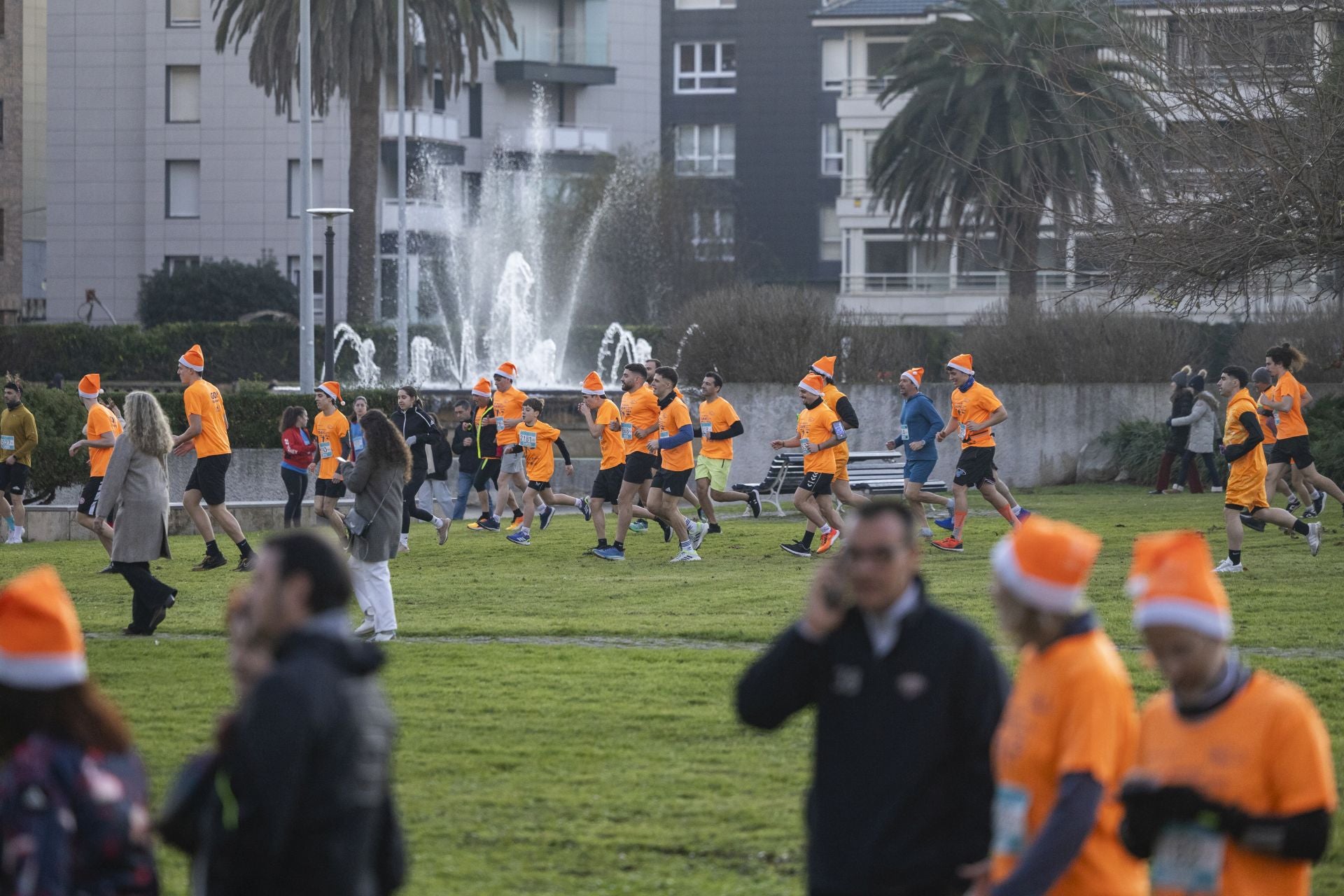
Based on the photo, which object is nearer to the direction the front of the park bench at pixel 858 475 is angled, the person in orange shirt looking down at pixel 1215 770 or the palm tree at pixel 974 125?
the person in orange shirt looking down

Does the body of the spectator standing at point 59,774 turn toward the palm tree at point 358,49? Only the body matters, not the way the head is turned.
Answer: yes

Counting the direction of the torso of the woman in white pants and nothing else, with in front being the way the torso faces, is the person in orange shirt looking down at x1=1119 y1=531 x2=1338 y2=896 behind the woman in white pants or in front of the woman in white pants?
behind

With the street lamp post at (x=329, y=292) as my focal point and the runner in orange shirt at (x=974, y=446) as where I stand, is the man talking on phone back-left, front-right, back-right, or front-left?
back-left

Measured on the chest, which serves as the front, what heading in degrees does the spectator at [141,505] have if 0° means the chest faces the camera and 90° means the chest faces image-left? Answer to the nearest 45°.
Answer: approximately 135°

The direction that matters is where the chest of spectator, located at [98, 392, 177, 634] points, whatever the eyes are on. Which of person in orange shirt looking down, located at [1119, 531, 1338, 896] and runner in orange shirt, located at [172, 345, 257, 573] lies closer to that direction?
the runner in orange shirt

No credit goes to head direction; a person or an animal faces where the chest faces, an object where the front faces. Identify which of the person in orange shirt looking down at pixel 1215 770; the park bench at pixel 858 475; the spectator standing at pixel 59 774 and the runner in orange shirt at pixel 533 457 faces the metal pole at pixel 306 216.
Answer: the spectator standing

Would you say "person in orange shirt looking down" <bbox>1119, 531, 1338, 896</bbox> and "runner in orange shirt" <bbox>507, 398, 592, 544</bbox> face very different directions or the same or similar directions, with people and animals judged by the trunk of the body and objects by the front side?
same or similar directions

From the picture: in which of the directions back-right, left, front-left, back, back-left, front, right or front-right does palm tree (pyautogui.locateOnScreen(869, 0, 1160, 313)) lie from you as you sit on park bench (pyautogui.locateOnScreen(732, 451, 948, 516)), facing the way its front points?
back

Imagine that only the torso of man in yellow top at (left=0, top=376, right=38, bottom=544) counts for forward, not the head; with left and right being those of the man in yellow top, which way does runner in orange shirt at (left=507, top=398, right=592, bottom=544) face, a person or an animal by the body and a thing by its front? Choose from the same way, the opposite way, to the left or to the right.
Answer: the same way

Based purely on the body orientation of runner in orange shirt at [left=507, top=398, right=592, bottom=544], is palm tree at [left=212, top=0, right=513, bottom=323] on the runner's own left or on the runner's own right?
on the runner's own right

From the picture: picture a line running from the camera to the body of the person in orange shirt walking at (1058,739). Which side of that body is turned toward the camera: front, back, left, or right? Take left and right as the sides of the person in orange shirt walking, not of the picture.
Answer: left

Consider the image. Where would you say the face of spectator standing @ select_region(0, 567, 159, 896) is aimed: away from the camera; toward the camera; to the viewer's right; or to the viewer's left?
away from the camera
